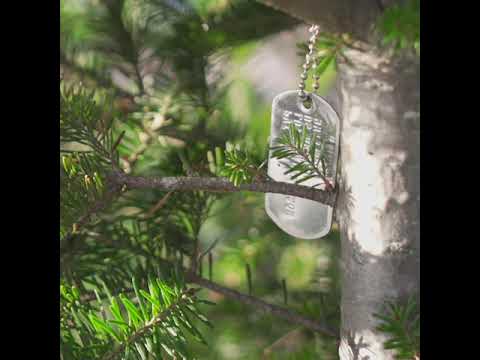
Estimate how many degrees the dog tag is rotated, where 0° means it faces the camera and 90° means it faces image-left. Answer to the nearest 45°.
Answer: approximately 0°
